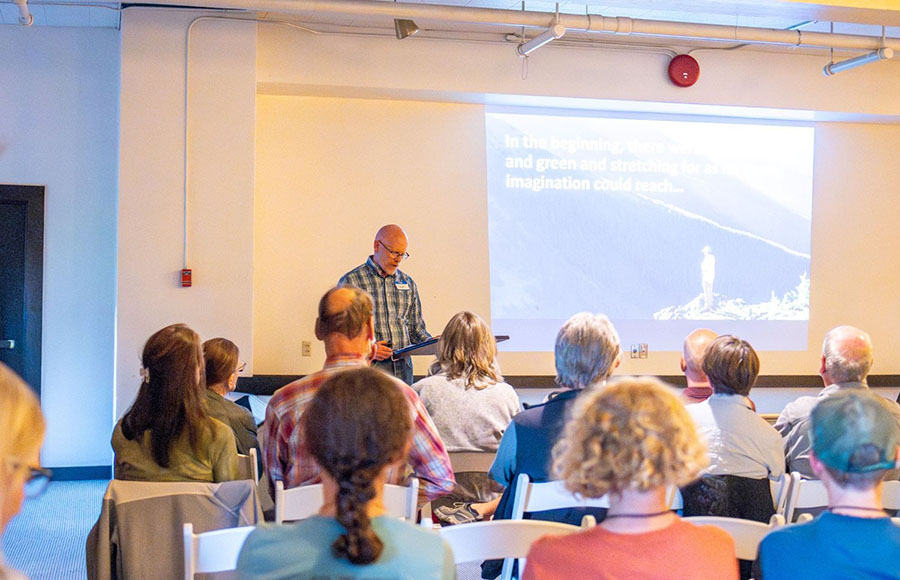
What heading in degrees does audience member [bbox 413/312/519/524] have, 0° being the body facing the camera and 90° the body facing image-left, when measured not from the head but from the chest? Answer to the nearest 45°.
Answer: approximately 180°

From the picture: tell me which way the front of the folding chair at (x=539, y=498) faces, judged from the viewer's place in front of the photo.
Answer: facing away from the viewer

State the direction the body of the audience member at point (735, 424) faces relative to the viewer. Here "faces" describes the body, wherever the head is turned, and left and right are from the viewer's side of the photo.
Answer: facing away from the viewer

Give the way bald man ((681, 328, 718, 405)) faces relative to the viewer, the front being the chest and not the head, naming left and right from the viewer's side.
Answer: facing away from the viewer

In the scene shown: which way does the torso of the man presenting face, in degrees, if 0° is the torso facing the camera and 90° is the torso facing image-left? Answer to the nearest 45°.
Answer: approximately 315°

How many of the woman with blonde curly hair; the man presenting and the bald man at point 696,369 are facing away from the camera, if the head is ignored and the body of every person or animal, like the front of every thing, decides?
2

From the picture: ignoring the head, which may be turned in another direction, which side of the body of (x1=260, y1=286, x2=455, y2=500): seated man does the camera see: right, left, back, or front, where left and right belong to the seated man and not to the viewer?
back

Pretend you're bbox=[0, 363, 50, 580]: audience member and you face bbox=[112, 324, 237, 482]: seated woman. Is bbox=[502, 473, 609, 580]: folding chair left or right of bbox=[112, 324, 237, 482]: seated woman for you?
right

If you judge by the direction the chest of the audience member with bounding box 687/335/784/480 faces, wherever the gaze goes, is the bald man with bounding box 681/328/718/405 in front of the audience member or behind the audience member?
in front

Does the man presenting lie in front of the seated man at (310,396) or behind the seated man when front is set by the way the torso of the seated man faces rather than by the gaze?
in front

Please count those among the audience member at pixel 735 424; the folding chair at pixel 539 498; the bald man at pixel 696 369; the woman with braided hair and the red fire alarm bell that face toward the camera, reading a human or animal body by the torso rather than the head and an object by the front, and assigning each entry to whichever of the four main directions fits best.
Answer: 1

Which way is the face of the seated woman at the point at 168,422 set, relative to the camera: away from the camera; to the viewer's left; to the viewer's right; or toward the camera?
away from the camera

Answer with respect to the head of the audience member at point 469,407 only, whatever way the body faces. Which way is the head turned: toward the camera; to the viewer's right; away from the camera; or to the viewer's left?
away from the camera

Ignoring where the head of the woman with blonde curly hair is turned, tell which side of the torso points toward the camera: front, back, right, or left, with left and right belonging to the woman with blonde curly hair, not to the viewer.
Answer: back

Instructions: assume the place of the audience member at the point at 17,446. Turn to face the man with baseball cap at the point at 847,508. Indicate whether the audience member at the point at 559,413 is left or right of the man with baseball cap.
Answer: left

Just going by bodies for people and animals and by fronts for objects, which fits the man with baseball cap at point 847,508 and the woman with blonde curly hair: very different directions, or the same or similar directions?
same or similar directions

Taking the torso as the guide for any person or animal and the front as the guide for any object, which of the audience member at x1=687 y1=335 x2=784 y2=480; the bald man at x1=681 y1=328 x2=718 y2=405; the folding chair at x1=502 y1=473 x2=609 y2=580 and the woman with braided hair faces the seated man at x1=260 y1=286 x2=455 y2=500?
the woman with braided hair

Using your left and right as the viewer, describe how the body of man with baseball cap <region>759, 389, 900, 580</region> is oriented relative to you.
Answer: facing away from the viewer
